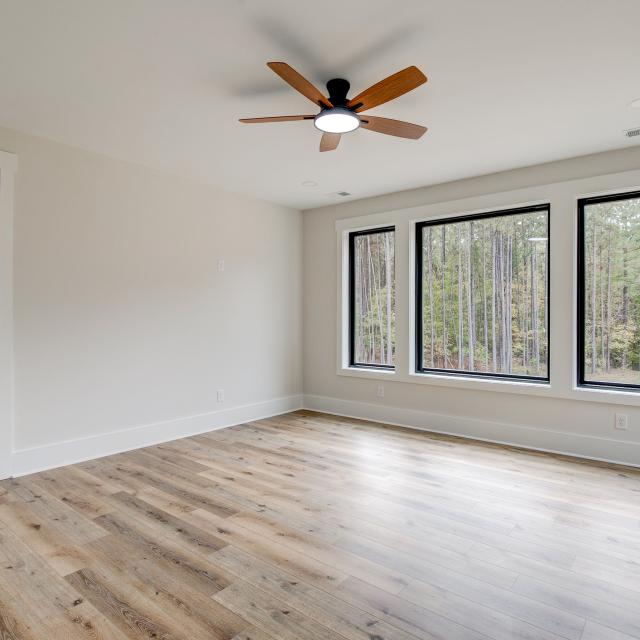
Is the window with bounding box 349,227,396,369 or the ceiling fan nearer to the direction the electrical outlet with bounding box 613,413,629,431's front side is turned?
the ceiling fan

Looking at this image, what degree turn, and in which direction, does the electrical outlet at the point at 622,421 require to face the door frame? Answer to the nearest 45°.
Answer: approximately 45° to its right

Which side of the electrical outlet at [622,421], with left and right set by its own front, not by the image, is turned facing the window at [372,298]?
right

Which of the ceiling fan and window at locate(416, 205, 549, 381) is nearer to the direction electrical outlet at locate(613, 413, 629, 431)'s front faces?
the ceiling fan

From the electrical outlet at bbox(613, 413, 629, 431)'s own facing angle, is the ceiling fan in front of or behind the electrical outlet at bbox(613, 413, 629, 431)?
in front

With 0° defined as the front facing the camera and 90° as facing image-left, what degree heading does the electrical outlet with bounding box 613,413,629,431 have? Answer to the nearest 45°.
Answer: approximately 0°

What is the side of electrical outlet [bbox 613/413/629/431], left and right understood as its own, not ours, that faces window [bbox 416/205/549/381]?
right
